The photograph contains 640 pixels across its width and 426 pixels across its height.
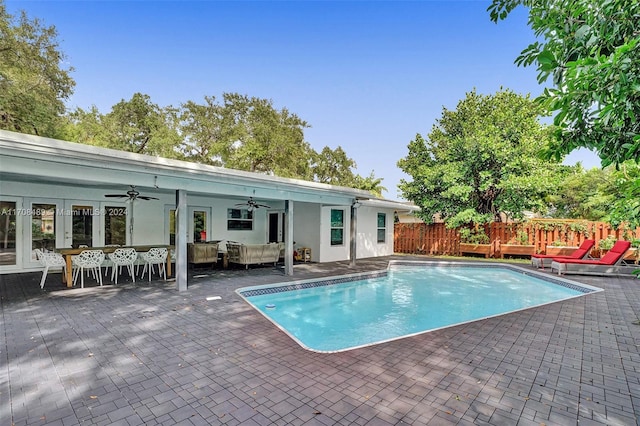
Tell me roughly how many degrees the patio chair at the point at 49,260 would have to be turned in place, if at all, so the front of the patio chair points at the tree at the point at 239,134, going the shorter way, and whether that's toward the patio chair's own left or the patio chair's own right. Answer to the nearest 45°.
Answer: approximately 45° to the patio chair's own left

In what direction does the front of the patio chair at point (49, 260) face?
to the viewer's right

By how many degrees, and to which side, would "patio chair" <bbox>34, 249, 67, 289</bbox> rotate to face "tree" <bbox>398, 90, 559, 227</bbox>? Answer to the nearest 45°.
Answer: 0° — it already faces it

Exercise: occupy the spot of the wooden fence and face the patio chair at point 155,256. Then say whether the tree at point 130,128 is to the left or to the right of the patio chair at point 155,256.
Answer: right

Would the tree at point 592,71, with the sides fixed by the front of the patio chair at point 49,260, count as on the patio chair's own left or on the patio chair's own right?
on the patio chair's own right

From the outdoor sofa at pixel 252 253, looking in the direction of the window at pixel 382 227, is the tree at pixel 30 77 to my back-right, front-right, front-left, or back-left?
back-left

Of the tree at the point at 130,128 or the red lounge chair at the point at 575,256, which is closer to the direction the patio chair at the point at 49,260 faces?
the red lounge chair

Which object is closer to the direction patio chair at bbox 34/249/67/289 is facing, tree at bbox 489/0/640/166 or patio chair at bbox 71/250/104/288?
the patio chair
